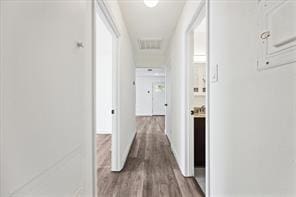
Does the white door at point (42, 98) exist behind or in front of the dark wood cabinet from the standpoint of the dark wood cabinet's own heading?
in front

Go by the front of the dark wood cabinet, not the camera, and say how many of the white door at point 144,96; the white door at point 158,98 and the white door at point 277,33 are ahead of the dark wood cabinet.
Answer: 1

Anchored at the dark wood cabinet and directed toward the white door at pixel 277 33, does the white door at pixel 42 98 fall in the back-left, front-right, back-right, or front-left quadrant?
front-right

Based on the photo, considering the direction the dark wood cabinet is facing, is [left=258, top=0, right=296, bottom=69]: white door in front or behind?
in front
